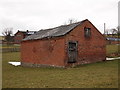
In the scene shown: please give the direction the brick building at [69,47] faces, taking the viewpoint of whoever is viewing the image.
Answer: facing the viewer and to the right of the viewer
